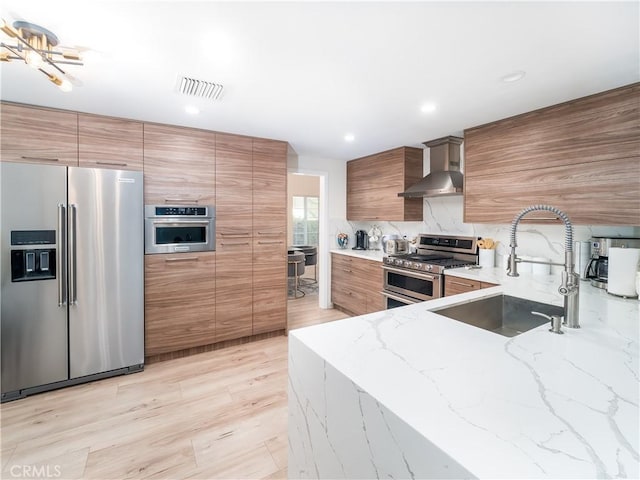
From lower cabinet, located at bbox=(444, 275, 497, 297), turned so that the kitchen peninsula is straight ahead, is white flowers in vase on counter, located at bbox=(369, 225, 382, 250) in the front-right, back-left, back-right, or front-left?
back-right

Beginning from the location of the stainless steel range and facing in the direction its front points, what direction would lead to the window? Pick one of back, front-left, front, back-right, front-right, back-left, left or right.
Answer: right

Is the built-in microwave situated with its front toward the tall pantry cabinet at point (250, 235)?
no

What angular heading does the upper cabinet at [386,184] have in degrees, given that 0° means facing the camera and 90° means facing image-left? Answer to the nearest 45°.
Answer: approximately 45°

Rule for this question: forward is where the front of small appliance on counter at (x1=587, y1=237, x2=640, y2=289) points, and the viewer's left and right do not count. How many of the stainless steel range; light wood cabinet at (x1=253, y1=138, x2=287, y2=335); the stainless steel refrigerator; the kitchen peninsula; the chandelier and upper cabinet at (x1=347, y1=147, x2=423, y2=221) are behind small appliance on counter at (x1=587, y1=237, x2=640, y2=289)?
0

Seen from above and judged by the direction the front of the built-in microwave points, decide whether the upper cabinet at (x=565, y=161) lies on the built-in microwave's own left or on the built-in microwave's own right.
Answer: on the built-in microwave's own left

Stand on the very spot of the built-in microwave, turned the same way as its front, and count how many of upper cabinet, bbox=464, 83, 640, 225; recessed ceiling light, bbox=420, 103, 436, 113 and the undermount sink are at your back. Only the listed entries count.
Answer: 0

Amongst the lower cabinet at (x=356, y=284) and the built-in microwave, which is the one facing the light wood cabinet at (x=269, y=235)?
the lower cabinet

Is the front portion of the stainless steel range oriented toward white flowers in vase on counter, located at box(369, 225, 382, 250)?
no

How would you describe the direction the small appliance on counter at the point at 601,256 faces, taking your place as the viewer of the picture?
facing the viewer and to the left of the viewer

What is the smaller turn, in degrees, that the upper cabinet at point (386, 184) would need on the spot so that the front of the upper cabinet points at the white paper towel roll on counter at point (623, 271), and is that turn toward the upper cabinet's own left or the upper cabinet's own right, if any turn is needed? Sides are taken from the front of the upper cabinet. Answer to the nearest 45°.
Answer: approximately 90° to the upper cabinet's own left

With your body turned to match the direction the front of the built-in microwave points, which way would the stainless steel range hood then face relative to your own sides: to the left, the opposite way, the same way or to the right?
to the right

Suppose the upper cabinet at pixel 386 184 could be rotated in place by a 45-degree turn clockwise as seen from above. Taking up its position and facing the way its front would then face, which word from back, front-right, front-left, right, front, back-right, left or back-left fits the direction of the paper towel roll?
back-left

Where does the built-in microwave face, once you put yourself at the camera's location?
facing the viewer
